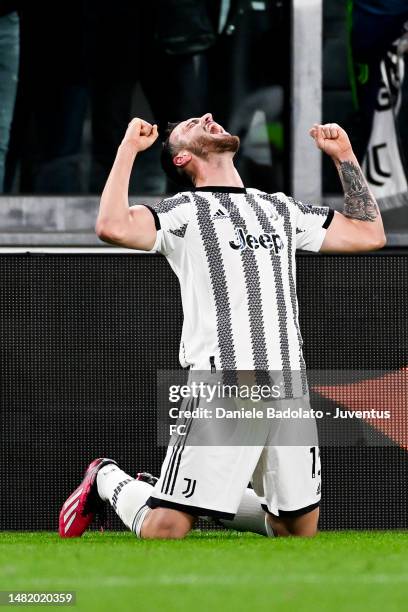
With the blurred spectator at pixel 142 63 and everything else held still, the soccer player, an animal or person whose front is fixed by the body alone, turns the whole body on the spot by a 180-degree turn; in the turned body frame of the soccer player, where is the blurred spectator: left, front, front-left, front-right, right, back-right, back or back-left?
front-right

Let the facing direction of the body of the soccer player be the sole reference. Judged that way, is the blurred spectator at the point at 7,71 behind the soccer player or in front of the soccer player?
behind

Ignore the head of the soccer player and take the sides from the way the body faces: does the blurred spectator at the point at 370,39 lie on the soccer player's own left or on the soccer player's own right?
on the soccer player's own left

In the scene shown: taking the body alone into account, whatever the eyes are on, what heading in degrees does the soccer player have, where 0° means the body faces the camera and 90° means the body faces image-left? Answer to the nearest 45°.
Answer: approximately 315°
